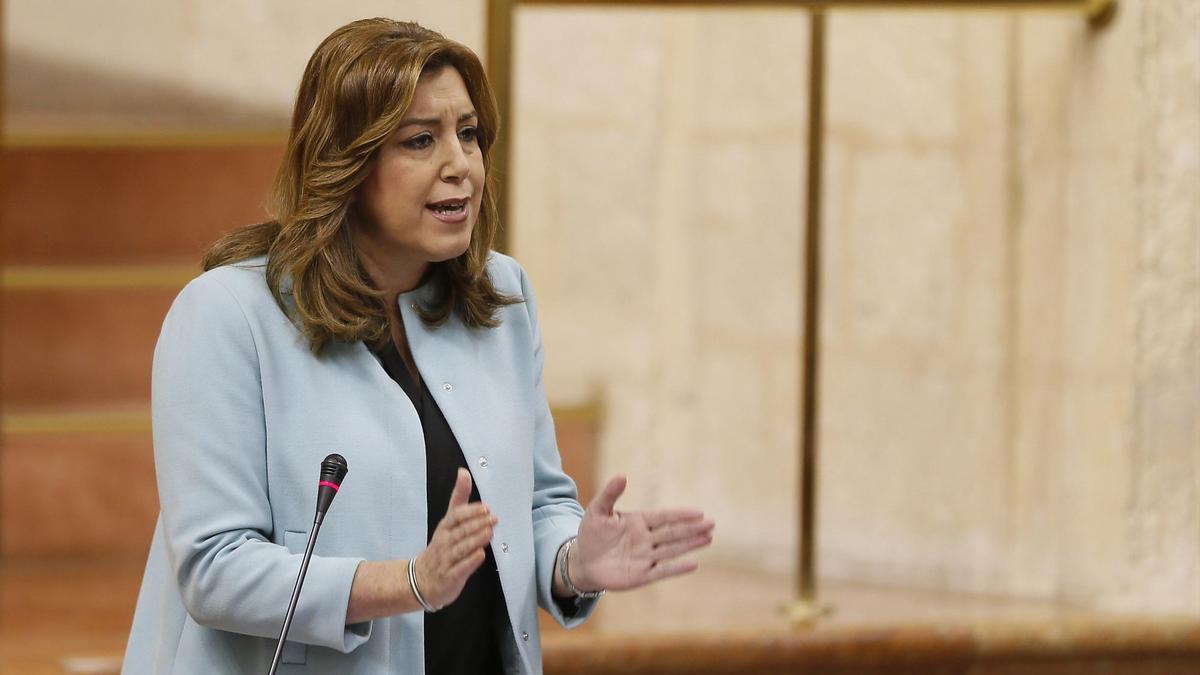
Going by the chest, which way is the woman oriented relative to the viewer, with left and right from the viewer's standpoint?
facing the viewer and to the right of the viewer

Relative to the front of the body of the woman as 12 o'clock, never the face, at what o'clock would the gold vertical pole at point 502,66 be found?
The gold vertical pole is roughly at 8 o'clock from the woman.

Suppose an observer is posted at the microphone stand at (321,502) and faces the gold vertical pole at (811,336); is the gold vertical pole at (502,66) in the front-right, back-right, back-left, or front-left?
front-left

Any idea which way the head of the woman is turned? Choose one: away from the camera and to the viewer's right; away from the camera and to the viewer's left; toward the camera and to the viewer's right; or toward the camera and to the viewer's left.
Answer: toward the camera and to the viewer's right

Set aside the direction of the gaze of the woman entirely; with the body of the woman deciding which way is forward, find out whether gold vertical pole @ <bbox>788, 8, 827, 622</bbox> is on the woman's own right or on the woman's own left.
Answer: on the woman's own left
